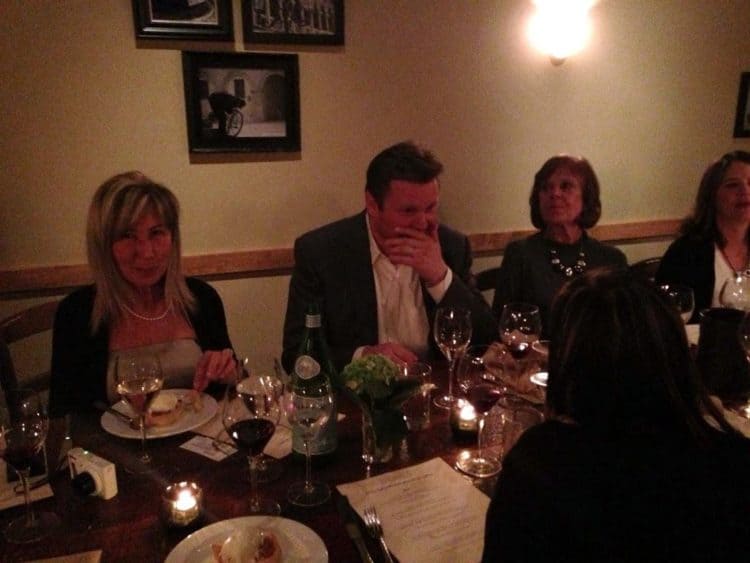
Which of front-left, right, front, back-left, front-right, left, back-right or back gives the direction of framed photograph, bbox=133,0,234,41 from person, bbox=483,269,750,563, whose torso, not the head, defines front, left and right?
front-left

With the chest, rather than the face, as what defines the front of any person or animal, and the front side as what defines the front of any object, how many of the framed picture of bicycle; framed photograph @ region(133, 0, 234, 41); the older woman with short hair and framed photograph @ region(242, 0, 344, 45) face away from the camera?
0

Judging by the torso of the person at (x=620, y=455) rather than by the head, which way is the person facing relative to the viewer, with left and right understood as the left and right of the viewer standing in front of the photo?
facing away from the viewer

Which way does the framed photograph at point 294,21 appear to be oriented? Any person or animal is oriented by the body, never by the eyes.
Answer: toward the camera

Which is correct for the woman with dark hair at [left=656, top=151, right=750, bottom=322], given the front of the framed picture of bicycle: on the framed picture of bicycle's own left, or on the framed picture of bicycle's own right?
on the framed picture of bicycle's own left

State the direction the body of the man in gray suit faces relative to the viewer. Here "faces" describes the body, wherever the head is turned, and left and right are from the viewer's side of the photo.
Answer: facing the viewer and to the right of the viewer

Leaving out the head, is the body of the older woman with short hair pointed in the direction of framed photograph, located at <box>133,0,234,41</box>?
no

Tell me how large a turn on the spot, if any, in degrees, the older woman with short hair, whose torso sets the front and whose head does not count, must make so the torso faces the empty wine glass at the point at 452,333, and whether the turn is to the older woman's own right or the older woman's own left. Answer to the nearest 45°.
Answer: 0° — they already face it

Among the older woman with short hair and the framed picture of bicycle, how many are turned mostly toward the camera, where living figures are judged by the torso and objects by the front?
2

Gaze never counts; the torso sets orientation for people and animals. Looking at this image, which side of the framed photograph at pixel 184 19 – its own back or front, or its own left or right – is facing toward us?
front

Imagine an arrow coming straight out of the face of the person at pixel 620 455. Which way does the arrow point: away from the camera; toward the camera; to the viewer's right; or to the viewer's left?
away from the camera

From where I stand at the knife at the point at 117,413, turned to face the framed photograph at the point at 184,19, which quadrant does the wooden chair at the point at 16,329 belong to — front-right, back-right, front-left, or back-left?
front-left

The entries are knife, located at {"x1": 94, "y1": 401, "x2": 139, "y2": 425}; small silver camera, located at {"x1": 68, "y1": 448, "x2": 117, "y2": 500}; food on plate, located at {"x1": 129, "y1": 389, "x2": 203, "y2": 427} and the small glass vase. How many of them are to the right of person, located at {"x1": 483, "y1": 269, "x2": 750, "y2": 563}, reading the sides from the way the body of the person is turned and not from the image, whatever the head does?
0

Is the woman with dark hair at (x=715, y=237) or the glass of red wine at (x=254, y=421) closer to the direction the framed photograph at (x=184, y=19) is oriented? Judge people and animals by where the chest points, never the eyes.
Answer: the glass of red wine

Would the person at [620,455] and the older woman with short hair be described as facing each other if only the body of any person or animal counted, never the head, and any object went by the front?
yes

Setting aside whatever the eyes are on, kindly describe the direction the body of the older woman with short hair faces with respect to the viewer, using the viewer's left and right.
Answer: facing the viewer

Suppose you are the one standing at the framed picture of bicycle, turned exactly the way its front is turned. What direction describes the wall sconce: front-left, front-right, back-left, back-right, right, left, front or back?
left

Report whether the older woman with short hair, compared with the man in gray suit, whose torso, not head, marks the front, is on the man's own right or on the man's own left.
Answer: on the man's own left

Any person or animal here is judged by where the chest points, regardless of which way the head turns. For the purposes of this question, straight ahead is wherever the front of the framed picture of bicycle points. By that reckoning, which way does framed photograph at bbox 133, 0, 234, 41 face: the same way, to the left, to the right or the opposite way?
the same way
